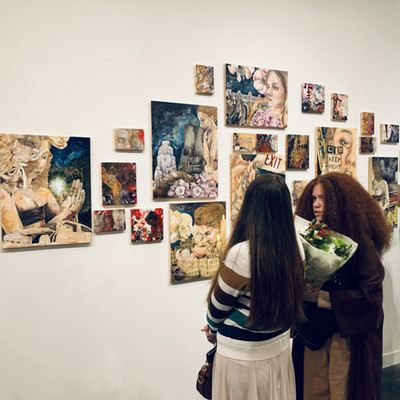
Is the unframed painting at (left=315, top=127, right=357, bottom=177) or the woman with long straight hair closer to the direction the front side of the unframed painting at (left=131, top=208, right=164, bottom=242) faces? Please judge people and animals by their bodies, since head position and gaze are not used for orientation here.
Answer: the woman with long straight hair

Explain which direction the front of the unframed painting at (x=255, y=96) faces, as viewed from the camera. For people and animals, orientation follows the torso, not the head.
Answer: facing the viewer and to the right of the viewer

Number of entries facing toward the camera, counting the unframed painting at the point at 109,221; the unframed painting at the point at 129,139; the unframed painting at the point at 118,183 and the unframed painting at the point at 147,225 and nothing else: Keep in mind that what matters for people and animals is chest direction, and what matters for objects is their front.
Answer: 4

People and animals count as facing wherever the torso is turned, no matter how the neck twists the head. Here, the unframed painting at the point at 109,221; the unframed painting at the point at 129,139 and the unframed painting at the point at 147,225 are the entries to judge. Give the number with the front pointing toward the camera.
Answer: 3

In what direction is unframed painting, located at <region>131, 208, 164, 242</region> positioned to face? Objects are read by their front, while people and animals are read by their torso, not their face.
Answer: toward the camera

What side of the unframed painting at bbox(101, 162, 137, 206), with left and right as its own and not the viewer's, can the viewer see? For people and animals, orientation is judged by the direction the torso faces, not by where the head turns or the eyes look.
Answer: front

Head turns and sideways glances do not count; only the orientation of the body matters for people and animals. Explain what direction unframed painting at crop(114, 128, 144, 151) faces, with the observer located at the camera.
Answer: facing the viewer

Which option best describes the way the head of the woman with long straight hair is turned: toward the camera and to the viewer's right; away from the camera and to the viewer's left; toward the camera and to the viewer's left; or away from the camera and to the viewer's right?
away from the camera and to the viewer's right
